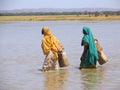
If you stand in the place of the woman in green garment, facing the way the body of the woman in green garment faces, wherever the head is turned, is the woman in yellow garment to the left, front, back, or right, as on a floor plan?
front

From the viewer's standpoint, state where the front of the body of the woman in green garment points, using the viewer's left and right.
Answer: facing to the left of the viewer
